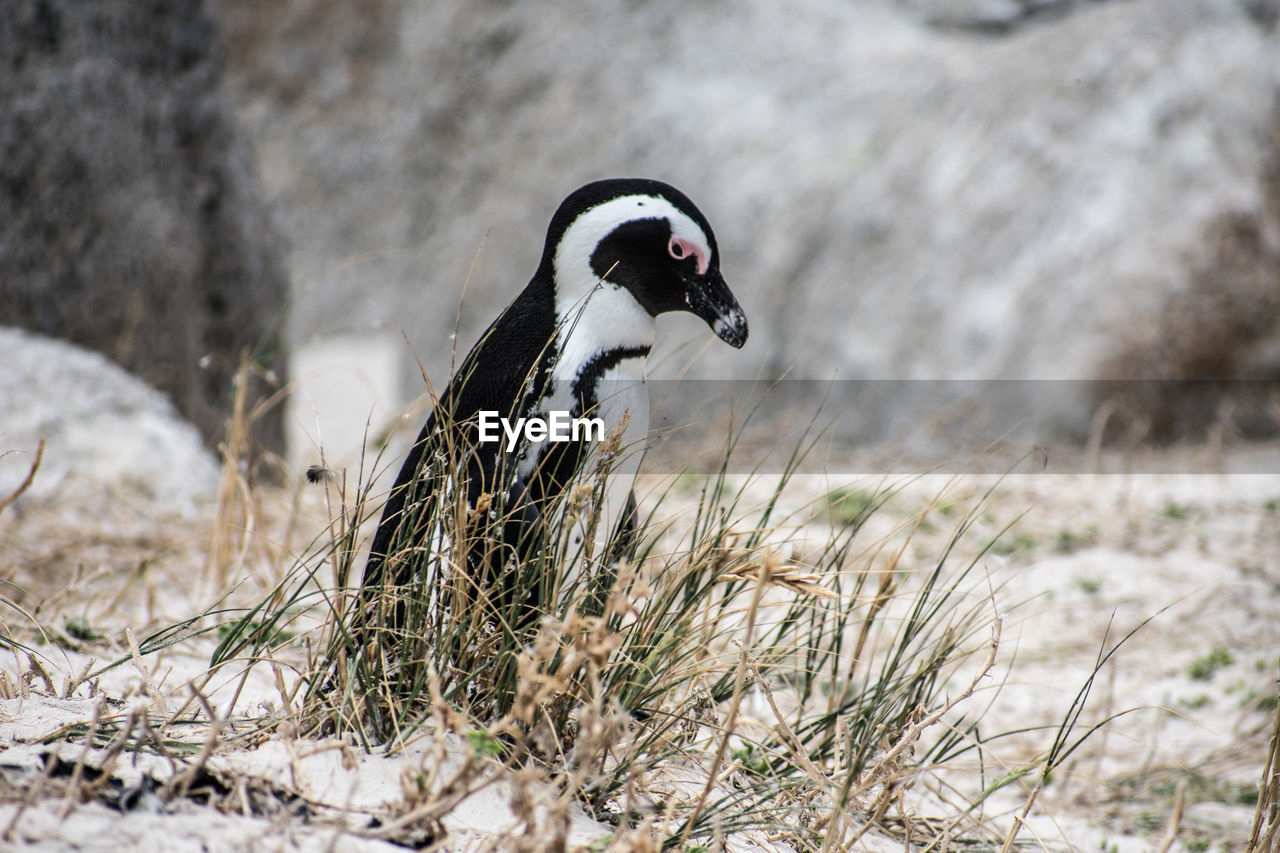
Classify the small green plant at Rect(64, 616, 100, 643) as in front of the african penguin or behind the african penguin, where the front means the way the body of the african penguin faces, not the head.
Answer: behind

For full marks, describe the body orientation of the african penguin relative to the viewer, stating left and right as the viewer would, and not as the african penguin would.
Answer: facing to the right of the viewer

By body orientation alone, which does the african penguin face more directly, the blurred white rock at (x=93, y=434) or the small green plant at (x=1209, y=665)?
the small green plant
